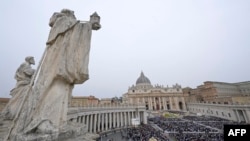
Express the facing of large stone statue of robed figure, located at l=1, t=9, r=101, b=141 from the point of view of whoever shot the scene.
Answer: facing away from the viewer and to the right of the viewer

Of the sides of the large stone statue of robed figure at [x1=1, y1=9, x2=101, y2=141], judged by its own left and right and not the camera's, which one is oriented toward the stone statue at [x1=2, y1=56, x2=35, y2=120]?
left
